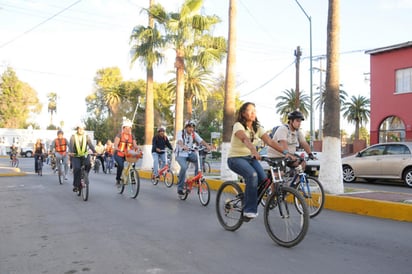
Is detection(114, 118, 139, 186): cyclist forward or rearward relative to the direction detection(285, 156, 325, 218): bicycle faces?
rearward

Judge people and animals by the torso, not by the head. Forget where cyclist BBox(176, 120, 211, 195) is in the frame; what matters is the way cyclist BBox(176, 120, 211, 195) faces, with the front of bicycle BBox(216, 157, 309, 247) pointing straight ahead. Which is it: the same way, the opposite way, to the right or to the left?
the same way

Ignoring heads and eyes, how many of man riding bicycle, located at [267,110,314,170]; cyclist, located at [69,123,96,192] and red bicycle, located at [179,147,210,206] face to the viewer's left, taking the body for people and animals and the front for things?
0

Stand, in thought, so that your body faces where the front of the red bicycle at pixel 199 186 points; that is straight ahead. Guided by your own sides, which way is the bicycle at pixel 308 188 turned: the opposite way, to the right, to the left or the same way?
the same way

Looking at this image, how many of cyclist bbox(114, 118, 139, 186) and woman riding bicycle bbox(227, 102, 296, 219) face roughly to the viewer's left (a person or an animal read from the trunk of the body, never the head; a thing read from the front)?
0

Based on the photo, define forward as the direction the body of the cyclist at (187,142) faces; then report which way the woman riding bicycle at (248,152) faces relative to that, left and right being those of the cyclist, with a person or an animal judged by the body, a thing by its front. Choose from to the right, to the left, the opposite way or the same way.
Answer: the same way

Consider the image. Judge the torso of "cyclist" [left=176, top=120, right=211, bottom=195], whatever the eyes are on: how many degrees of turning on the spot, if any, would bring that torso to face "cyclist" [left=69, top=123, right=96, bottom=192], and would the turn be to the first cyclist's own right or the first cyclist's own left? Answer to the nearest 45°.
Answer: approximately 135° to the first cyclist's own right

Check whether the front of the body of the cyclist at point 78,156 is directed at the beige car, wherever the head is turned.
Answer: no

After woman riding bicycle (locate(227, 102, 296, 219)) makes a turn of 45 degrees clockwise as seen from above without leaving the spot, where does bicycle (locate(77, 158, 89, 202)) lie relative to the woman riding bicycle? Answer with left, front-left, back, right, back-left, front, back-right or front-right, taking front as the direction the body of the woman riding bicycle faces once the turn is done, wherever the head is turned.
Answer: back-right

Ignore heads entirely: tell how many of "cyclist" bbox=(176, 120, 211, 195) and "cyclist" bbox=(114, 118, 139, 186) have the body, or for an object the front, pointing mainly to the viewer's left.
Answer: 0

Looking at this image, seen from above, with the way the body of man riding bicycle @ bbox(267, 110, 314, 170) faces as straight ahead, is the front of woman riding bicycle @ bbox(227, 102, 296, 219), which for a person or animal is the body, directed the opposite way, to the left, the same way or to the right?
the same way

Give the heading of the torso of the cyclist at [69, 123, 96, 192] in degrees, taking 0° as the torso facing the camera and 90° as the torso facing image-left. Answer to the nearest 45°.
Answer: approximately 0°

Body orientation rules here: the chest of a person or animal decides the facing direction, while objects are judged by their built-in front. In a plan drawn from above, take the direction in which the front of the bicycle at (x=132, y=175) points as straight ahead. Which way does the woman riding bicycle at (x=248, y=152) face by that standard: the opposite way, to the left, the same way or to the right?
the same way

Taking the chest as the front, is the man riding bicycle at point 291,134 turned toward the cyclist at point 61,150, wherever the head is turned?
no

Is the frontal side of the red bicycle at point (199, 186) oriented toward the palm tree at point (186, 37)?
no

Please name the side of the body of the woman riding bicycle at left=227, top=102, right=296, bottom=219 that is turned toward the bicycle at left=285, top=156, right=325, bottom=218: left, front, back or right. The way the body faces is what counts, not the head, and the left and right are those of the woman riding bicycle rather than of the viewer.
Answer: left

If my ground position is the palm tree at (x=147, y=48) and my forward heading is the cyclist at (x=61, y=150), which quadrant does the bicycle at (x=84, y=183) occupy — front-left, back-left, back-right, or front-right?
front-left

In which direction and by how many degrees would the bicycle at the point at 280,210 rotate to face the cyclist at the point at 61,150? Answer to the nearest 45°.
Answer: approximately 180°
